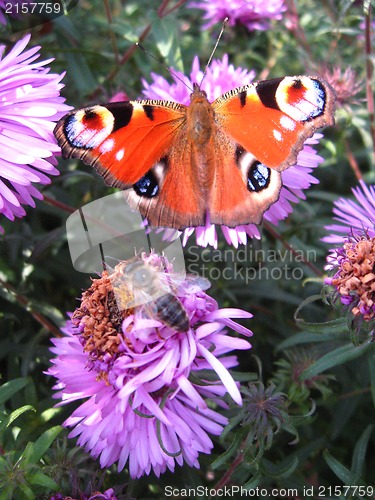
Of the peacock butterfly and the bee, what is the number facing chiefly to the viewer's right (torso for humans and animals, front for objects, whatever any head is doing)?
0

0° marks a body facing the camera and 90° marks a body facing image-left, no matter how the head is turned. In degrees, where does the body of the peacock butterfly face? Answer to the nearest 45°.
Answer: approximately 180°

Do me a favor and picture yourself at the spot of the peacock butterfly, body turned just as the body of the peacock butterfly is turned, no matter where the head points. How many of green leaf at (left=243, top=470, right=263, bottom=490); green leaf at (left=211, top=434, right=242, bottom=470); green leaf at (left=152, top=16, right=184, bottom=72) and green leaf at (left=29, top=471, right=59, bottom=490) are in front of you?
1

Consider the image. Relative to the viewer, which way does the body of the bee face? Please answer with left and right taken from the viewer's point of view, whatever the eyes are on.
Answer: facing away from the viewer and to the left of the viewer

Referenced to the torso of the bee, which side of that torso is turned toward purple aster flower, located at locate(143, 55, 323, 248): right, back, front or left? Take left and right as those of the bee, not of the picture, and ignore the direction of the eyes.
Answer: right
